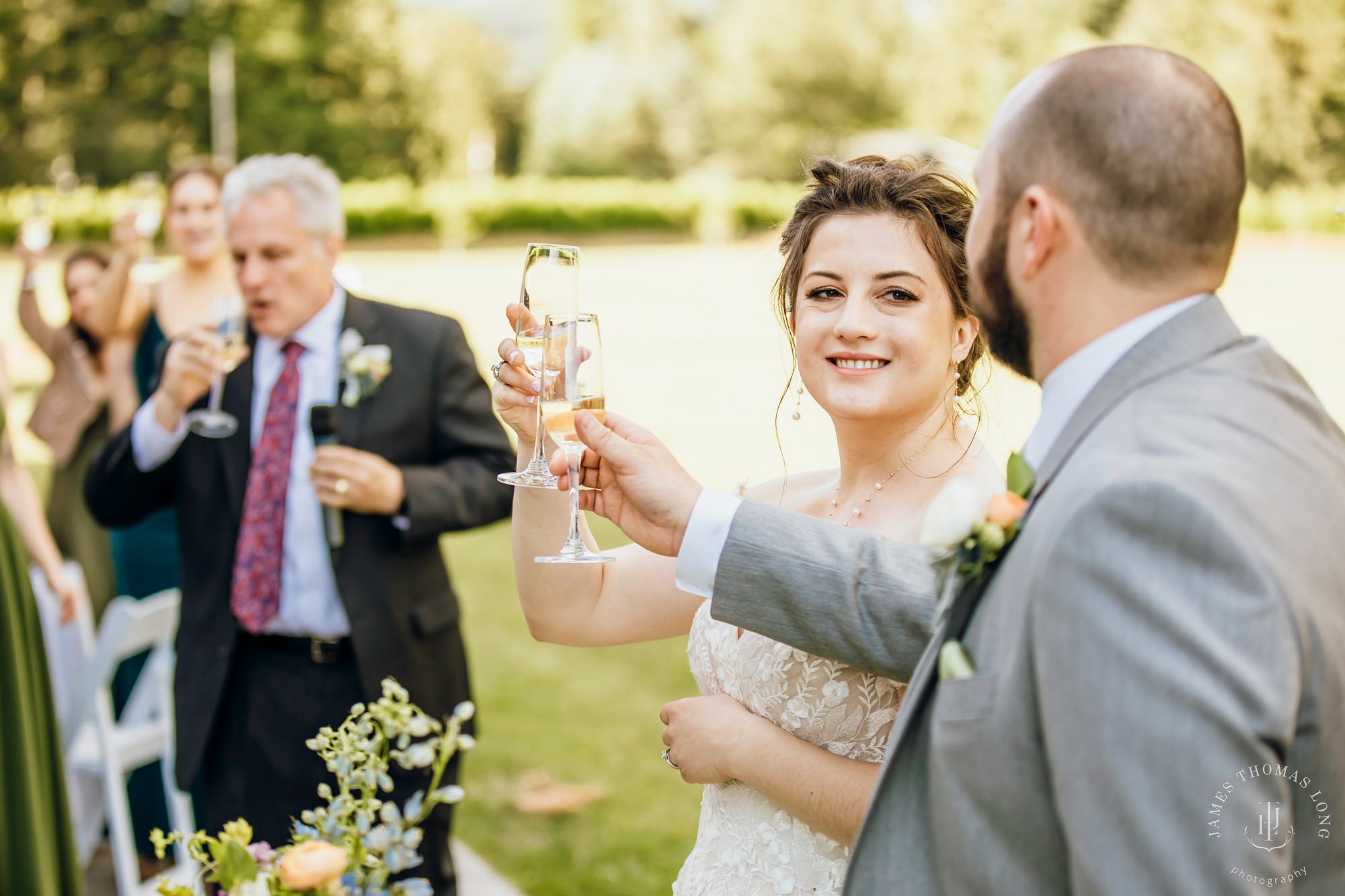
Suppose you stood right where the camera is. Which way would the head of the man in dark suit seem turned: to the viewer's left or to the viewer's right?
to the viewer's left

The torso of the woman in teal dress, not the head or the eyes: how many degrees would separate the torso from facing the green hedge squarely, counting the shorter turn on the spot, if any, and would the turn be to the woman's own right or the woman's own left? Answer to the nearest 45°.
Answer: approximately 180°

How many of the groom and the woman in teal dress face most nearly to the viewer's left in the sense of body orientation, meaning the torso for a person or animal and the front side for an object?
1

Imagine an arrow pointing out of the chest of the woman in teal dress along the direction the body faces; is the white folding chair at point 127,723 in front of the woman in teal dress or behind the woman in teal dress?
in front

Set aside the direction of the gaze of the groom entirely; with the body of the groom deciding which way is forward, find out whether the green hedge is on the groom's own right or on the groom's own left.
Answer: on the groom's own right

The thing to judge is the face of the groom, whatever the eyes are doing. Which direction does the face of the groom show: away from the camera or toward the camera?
away from the camera

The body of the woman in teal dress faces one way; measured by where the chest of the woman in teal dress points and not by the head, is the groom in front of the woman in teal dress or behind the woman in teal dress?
in front

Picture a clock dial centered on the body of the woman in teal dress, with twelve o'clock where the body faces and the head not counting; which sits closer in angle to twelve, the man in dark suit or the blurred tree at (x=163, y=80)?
the man in dark suit

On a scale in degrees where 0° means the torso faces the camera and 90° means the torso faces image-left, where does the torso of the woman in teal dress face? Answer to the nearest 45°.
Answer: approximately 0°

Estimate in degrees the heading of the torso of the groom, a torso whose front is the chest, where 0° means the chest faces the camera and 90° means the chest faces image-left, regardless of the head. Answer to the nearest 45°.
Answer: approximately 90°

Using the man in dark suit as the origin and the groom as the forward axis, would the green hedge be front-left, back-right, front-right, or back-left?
back-left
